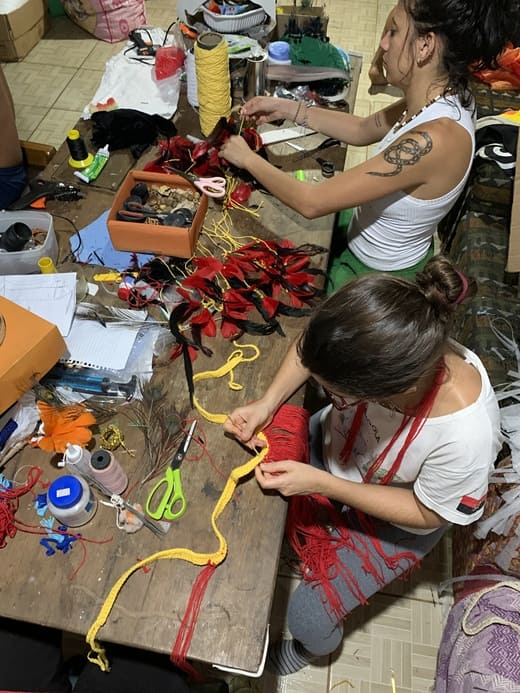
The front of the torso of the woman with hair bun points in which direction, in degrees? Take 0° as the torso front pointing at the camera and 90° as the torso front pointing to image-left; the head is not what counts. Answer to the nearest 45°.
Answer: approximately 45°

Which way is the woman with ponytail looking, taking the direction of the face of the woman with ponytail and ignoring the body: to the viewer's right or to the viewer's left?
to the viewer's left

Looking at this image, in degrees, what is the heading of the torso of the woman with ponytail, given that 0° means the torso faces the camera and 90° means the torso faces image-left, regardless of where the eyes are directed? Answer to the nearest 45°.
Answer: approximately 90°

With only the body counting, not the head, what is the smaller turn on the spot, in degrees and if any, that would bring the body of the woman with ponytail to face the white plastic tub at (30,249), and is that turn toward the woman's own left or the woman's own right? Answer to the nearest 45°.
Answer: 0° — they already face it

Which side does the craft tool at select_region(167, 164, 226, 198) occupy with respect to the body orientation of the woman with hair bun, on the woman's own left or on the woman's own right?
on the woman's own right

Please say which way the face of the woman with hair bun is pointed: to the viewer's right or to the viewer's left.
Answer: to the viewer's left

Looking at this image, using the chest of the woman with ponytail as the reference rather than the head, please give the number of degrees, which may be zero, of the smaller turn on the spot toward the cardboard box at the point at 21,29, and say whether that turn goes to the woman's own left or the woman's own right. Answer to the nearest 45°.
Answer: approximately 45° to the woman's own right

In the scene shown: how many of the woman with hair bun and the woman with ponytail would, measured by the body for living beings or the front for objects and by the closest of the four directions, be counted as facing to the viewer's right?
0

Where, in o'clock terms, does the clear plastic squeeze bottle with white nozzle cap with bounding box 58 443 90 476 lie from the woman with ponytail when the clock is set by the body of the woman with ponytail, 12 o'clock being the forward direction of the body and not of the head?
The clear plastic squeeze bottle with white nozzle cap is roughly at 10 o'clock from the woman with ponytail.
